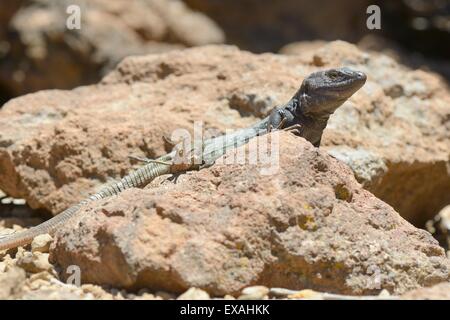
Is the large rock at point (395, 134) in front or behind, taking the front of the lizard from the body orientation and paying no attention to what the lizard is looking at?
in front

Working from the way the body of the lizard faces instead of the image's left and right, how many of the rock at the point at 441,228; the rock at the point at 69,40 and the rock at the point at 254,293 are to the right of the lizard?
1

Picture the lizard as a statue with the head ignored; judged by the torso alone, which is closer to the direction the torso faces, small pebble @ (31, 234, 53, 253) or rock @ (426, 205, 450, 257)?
the rock

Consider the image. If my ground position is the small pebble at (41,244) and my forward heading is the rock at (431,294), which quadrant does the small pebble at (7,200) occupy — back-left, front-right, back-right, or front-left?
back-left

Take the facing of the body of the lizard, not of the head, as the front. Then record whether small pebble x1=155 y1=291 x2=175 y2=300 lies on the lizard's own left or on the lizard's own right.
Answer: on the lizard's own right

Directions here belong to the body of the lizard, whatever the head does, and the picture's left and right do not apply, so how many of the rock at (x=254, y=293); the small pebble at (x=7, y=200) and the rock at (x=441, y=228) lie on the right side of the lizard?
1

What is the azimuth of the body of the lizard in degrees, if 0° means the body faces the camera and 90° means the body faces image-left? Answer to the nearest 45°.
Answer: approximately 270°

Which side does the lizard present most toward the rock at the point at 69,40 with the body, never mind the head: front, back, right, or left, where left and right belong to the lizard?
left

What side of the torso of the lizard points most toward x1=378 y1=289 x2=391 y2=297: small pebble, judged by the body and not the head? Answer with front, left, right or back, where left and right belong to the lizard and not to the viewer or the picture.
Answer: right

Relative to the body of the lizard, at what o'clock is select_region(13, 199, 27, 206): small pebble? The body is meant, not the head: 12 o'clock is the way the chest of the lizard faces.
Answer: The small pebble is roughly at 7 o'clock from the lizard.

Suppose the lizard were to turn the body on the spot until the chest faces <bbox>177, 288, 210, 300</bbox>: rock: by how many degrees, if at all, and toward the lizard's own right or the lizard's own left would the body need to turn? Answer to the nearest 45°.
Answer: approximately 90° to the lizard's own right

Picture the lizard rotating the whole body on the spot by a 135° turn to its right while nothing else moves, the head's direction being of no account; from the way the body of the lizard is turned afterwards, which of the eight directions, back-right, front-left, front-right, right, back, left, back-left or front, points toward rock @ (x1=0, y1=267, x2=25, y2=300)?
front
